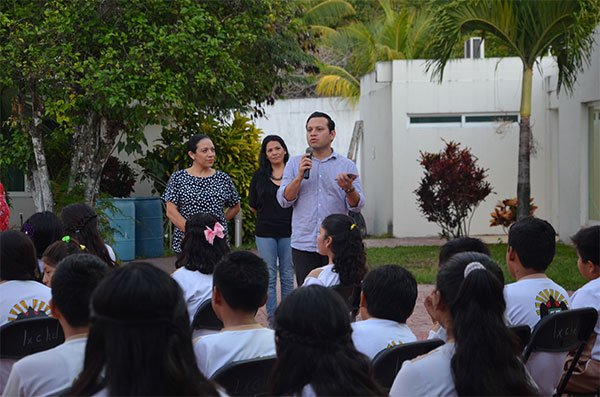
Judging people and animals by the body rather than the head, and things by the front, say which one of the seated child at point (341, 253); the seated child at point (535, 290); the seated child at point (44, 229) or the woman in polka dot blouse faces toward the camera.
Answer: the woman in polka dot blouse

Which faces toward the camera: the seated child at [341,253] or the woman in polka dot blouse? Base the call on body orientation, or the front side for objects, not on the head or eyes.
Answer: the woman in polka dot blouse

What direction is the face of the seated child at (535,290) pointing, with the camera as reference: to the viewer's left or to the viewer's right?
to the viewer's left

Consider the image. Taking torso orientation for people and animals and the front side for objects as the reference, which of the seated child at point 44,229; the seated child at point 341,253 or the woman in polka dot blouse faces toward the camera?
the woman in polka dot blouse

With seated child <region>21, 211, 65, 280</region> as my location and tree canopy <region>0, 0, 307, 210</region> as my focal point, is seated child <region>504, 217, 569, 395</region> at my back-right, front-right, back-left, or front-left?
back-right

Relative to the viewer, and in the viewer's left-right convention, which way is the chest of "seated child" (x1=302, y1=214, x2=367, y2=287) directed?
facing away from the viewer and to the left of the viewer

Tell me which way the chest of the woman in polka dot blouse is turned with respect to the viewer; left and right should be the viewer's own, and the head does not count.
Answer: facing the viewer

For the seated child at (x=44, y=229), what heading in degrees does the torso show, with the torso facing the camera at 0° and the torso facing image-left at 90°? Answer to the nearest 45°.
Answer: approximately 180°

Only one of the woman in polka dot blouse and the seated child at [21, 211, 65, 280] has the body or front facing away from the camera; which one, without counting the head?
the seated child

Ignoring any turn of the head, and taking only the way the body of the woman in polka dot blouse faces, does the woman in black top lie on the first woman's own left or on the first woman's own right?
on the first woman's own left

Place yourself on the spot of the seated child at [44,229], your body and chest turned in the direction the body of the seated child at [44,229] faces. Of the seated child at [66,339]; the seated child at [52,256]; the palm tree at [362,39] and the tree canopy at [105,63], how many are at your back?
2

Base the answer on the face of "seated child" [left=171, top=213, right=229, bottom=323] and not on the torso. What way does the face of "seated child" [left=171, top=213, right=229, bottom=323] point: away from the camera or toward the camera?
away from the camera

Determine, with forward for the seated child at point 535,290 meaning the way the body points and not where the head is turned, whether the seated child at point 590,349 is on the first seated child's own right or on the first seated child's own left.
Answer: on the first seated child's own right

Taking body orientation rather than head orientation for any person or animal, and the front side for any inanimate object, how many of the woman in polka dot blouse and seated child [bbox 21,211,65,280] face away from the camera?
1

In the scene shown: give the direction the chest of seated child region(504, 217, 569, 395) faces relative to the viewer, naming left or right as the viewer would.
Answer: facing away from the viewer and to the left of the viewer

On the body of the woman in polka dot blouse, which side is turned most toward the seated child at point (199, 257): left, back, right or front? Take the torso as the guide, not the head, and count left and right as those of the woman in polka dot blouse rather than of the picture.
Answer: front

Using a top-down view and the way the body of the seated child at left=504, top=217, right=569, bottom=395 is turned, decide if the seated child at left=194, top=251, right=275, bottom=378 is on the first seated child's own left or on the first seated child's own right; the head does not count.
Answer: on the first seated child's own left
